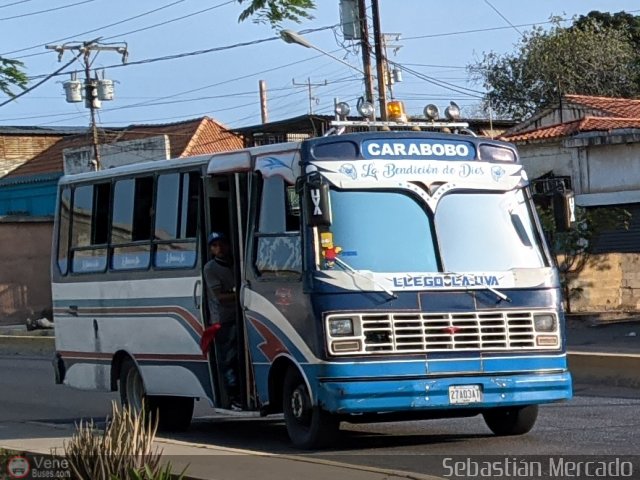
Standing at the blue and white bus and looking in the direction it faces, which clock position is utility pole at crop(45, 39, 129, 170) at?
The utility pole is roughly at 7 o'clock from the blue and white bus.

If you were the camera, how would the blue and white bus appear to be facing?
facing the viewer and to the right of the viewer

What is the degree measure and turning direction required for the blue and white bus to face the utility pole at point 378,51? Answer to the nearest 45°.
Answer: approximately 135° to its left

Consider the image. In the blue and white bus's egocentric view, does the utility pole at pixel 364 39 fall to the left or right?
on its left
